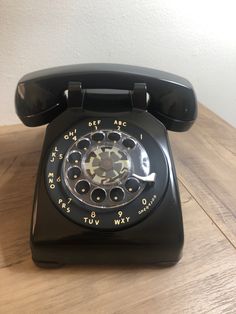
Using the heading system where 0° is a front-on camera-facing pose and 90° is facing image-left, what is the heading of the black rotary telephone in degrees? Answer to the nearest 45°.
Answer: approximately 0°
